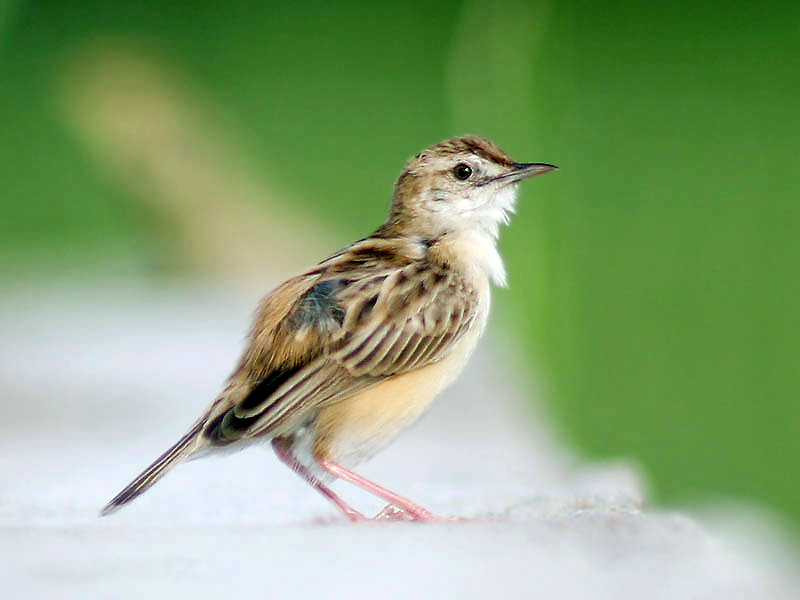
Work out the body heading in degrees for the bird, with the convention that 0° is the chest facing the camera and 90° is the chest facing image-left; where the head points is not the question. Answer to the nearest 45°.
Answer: approximately 270°
